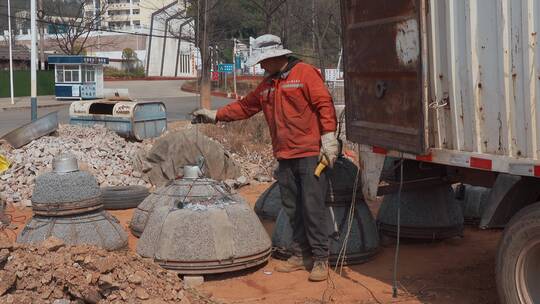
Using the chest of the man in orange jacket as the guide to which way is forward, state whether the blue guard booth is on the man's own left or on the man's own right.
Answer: on the man's own right

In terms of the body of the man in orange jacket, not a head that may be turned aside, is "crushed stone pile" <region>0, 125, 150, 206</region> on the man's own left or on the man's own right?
on the man's own right

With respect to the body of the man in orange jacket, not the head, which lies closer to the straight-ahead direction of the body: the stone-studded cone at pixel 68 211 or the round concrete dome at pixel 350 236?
the stone-studded cone

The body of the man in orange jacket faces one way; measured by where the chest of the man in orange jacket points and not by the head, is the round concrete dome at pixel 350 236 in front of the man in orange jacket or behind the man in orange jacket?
behind

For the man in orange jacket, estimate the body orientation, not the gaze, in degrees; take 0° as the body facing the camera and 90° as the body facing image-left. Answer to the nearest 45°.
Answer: approximately 45°

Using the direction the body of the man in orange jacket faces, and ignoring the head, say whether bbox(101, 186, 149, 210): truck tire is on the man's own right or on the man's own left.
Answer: on the man's own right

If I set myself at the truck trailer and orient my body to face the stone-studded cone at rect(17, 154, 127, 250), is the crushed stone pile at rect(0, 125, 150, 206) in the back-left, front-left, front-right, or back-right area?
front-right
